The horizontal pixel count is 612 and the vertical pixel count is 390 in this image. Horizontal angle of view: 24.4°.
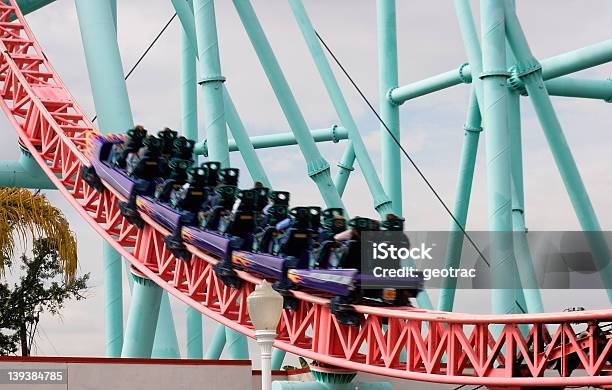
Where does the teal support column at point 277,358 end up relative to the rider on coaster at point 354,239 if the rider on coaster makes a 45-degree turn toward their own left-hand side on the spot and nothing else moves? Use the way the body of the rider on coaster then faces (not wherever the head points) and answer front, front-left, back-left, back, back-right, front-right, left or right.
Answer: back-right

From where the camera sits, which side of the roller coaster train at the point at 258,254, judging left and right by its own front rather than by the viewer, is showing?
left

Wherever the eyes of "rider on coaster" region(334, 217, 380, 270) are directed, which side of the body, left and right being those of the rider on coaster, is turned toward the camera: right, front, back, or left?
left

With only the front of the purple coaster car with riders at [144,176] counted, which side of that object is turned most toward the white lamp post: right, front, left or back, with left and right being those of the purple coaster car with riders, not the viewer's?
left

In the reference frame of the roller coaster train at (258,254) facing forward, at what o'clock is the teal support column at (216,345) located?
The teal support column is roughly at 3 o'clock from the roller coaster train.

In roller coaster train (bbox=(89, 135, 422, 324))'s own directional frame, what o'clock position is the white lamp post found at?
The white lamp post is roughly at 9 o'clock from the roller coaster train.
